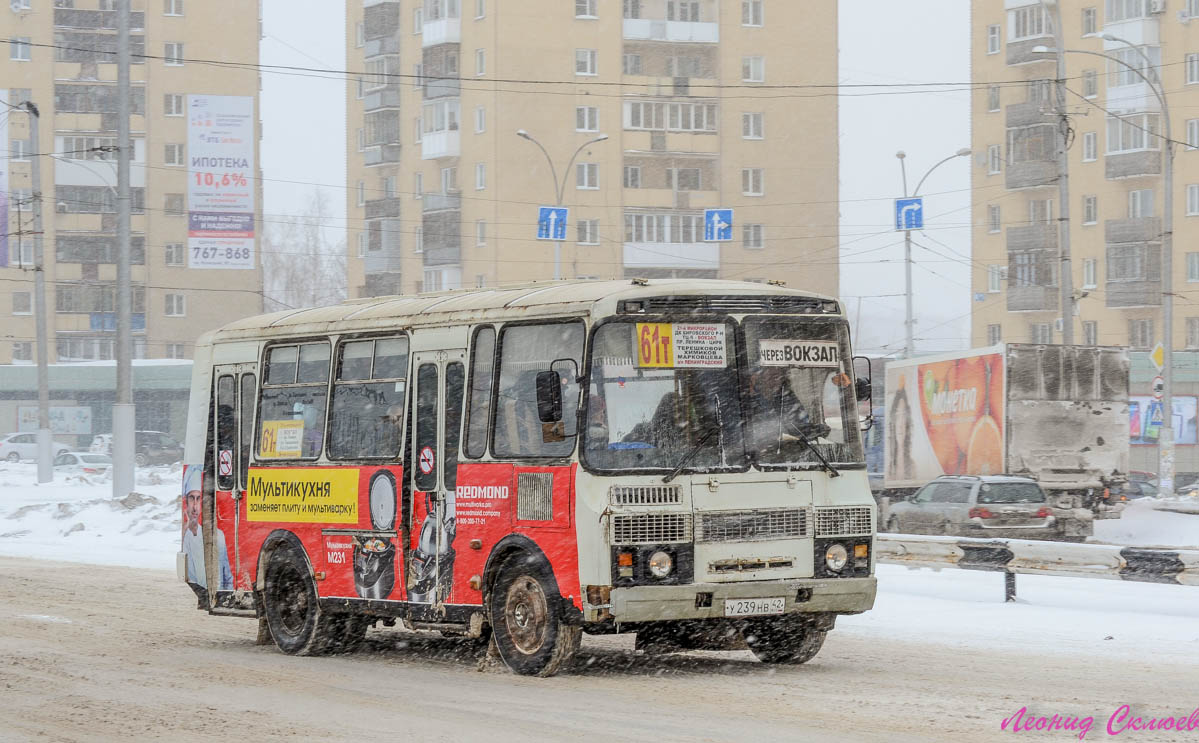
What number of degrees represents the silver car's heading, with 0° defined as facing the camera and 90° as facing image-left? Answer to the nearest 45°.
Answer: approximately 135°

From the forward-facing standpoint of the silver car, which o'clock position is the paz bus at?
The paz bus is roughly at 8 o'clock from the silver car.

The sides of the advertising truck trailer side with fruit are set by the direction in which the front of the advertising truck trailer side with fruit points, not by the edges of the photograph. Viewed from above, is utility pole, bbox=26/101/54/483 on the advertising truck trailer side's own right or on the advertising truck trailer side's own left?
on the advertising truck trailer side's own right

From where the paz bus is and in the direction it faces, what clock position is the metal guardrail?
The metal guardrail is roughly at 9 o'clock from the paz bus.

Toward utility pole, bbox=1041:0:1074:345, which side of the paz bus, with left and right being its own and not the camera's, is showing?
left

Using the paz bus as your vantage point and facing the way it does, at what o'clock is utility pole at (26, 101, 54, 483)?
The utility pole is roughly at 7 o'clock from the paz bus.

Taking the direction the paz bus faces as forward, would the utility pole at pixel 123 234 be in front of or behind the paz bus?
behind
